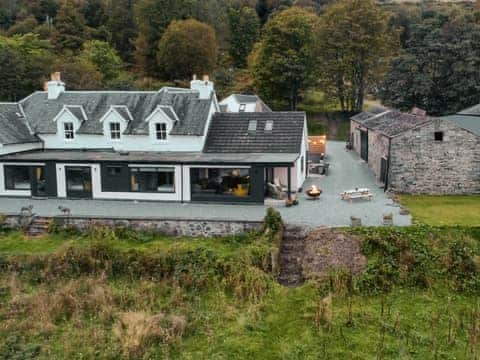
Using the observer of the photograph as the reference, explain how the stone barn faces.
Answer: facing to the left of the viewer

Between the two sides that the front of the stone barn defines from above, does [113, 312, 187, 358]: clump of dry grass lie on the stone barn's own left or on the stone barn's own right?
on the stone barn's own left

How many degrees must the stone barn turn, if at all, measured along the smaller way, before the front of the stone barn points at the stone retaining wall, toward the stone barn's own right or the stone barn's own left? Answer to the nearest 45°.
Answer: approximately 45° to the stone barn's own left

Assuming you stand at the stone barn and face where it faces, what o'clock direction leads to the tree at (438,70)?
The tree is roughly at 3 o'clock from the stone barn.

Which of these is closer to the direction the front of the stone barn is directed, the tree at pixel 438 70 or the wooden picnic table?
the wooden picnic table
